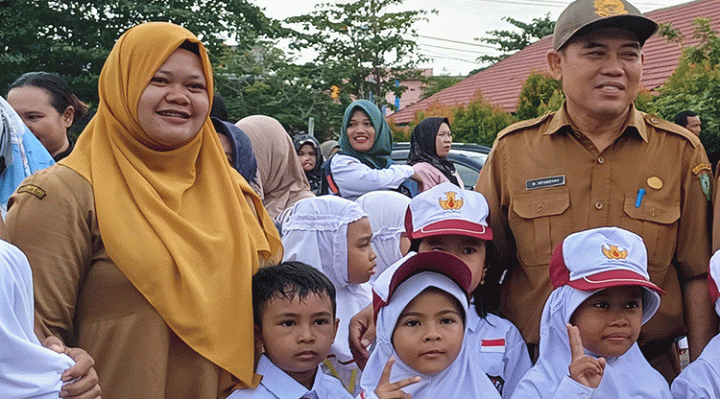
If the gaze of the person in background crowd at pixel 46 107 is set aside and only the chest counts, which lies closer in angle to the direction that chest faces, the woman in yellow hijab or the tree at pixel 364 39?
the woman in yellow hijab

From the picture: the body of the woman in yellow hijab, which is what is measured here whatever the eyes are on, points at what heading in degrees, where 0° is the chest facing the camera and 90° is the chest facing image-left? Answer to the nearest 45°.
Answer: approximately 315°

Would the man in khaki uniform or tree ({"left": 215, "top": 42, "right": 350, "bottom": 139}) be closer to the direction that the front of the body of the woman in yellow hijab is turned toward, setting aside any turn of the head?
the man in khaki uniform

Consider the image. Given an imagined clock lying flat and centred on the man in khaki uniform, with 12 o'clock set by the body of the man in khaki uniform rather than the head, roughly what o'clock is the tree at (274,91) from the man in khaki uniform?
The tree is roughly at 5 o'clock from the man in khaki uniform.

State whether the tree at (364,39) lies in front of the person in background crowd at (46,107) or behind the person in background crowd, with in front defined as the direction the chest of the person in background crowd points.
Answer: behind

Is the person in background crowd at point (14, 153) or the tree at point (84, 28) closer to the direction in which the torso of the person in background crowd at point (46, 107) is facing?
the person in background crowd
